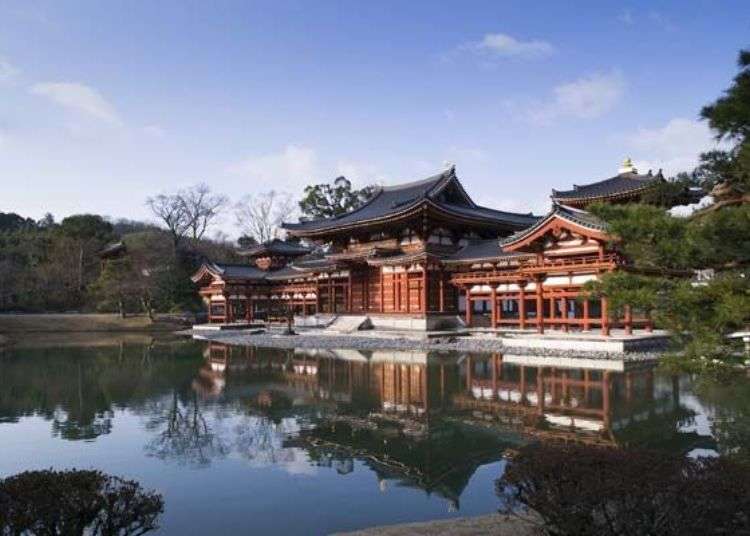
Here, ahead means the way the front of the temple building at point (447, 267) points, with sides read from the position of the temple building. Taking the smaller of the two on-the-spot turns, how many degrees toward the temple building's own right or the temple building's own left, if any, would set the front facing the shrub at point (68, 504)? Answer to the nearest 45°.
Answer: approximately 45° to the temple building's own left

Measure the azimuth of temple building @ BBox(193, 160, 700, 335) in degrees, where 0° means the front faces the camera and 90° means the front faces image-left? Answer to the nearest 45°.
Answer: approximately 45°

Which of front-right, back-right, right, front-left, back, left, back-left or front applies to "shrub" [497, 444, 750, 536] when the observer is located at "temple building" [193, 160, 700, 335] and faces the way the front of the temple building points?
front-left

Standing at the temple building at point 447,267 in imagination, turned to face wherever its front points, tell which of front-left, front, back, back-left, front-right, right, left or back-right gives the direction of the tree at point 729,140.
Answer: front-left
